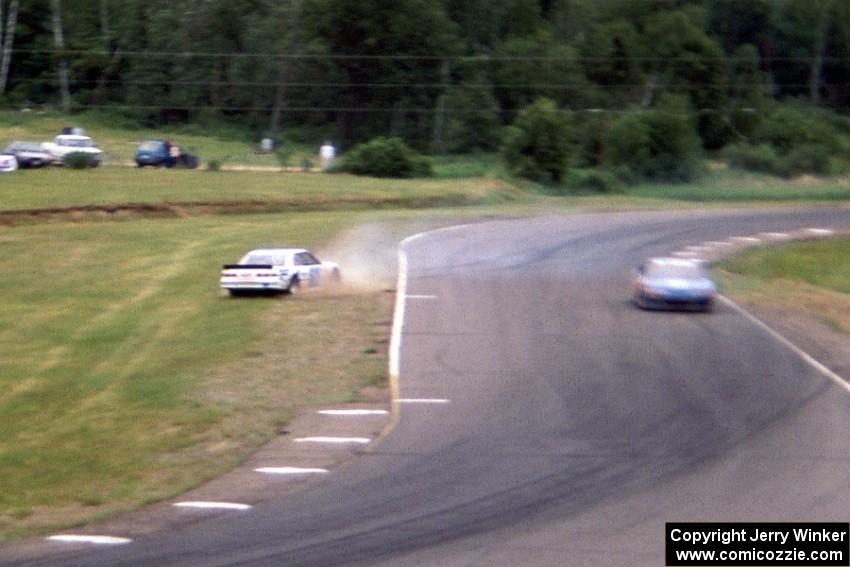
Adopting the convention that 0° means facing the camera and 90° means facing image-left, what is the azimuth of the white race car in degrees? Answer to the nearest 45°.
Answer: approximately 225°

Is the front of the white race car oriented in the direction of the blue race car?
no
